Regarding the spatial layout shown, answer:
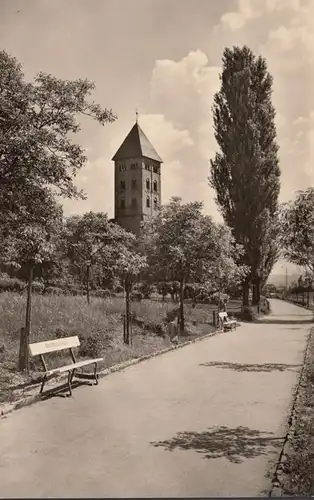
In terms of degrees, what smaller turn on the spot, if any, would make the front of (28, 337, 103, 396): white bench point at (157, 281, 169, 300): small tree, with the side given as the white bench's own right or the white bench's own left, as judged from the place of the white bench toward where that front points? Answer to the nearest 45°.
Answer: approximately 135° to the white bench's own left

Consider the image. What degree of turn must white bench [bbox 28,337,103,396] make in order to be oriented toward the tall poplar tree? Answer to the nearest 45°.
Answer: approximately 90° to its left

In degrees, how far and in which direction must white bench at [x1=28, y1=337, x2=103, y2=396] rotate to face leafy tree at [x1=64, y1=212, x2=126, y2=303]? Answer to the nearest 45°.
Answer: approximately 135° to its left

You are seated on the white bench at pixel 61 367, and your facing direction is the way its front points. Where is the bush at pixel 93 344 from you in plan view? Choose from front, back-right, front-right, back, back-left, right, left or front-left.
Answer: back-left

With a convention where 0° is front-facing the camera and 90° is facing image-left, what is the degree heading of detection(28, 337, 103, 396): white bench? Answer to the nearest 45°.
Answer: approximately 315°

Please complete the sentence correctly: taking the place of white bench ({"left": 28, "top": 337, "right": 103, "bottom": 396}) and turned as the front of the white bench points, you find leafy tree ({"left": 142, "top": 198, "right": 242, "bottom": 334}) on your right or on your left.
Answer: on your left

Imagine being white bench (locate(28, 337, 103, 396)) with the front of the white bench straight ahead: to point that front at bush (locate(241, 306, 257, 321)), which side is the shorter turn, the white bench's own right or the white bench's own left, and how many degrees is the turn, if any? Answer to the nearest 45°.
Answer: approximately 90° to the white bench's own left
